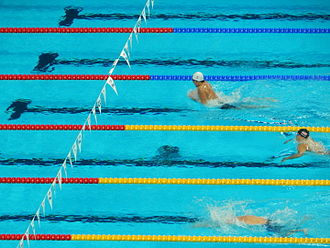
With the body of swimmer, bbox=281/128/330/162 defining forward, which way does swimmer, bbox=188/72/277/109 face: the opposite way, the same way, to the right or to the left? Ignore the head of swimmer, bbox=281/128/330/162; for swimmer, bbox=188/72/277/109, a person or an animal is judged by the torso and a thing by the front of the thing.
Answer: the same way

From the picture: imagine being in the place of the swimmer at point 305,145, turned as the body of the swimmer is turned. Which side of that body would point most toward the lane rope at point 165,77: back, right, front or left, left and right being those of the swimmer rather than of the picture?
front

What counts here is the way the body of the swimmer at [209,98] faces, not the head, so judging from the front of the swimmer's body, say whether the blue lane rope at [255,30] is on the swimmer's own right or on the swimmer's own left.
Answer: on the swimmer's own right

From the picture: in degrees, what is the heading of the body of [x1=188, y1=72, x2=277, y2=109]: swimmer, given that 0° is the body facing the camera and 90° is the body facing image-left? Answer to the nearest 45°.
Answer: approximately 90°

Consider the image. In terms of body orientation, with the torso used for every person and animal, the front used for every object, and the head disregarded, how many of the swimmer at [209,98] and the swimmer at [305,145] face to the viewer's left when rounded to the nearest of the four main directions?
2

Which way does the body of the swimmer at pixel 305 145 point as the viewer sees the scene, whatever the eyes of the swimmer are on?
to the viewer's left

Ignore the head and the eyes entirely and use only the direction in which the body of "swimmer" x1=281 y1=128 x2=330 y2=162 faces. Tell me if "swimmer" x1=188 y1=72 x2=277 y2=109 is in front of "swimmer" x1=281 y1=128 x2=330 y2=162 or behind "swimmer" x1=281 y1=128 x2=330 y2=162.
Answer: in front

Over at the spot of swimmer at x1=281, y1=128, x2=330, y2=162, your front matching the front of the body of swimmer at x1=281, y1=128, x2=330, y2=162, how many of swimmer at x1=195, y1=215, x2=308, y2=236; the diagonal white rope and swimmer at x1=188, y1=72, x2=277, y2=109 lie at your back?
0

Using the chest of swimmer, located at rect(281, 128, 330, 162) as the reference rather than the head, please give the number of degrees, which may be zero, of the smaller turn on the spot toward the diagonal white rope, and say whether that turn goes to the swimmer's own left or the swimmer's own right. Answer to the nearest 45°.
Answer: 0° — they already face it
